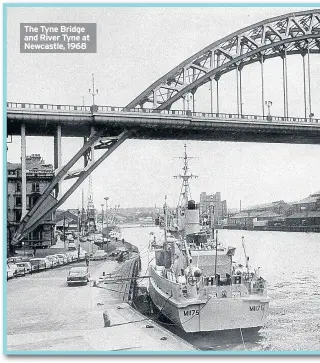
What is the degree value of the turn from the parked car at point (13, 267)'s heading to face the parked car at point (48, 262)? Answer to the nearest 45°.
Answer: approximately 90° to its left

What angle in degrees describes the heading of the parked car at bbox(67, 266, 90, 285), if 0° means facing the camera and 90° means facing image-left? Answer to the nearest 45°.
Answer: approximately 0°

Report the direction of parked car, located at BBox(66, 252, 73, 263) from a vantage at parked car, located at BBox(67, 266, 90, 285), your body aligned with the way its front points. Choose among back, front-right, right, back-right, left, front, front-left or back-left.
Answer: back

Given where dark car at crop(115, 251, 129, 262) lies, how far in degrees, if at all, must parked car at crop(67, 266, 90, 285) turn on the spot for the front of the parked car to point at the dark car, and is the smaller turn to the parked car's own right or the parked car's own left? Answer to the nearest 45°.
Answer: approximately 180°
